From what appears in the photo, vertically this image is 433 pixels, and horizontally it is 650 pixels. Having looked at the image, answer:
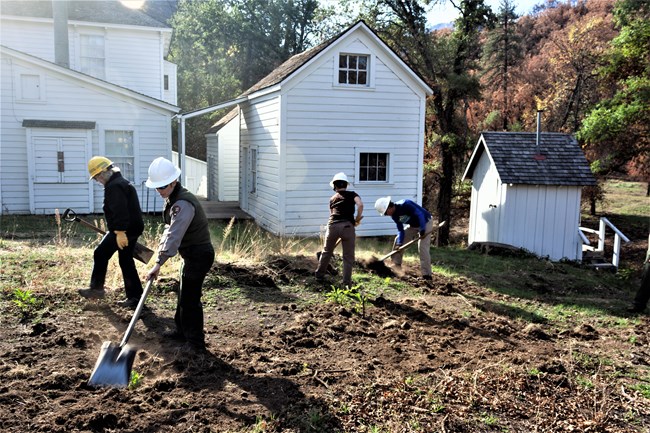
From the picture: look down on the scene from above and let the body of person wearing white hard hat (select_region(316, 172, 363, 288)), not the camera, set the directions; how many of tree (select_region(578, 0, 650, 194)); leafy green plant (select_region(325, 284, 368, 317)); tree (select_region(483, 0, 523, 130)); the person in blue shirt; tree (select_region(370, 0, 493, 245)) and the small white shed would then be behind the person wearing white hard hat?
1

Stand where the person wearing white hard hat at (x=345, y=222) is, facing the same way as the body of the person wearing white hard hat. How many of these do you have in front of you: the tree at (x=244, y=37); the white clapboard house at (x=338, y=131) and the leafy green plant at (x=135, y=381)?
2

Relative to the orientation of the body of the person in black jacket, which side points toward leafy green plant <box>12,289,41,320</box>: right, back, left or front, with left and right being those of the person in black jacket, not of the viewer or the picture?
front

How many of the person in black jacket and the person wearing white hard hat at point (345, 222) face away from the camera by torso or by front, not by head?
1

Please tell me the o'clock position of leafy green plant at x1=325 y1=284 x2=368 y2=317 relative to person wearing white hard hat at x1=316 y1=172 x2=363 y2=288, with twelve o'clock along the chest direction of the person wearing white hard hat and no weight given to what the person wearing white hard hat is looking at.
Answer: The leafy green plant is roughly at 6 o'clock from the person wearing white hard hat.

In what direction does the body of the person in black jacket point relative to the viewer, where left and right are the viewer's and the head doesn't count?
facing to the left of the viewer

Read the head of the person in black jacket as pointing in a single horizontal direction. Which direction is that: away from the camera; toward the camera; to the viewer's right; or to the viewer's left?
to the viewer's left

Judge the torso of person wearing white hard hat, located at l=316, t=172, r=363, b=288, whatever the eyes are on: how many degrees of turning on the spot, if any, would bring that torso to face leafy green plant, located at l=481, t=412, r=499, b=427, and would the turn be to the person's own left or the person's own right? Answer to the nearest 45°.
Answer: approximately 180°

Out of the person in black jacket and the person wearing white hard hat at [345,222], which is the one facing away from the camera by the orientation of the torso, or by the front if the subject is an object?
the person wearing white hard hat

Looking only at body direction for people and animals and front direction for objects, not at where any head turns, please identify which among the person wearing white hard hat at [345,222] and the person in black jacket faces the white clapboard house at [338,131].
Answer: the person wearing white hard hat

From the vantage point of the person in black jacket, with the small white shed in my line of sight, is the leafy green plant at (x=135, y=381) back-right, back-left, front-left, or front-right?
back-right

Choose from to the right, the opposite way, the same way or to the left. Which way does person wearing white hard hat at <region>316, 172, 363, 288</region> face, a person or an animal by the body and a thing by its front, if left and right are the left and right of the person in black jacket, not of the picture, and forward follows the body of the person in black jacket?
to the right

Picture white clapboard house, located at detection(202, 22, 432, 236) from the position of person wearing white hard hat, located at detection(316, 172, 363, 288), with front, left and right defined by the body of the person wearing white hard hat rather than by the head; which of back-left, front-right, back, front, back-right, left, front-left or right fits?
front

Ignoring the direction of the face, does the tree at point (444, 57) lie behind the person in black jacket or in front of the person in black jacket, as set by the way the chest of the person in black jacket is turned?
behind

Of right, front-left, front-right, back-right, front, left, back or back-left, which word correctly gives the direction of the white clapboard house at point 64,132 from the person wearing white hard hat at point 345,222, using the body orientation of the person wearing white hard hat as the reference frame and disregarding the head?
front-left

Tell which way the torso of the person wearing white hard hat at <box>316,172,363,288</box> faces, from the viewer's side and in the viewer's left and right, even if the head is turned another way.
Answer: facing away from the viewer

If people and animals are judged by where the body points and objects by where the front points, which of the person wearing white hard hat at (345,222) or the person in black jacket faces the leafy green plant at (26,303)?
the person in black jacket
